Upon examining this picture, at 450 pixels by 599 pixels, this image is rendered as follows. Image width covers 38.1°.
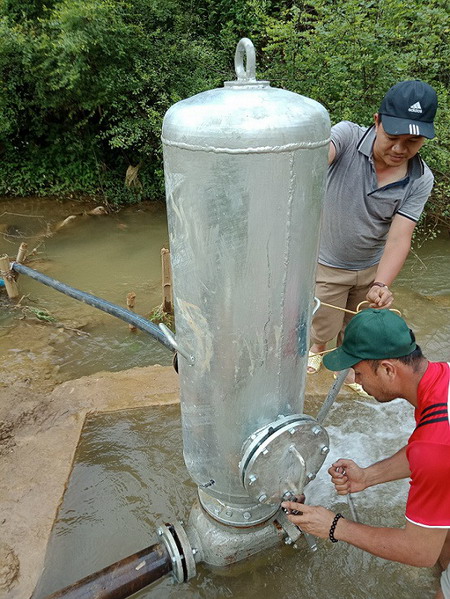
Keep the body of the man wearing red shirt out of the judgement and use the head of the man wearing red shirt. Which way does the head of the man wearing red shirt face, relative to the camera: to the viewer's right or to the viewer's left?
to the viewer's left

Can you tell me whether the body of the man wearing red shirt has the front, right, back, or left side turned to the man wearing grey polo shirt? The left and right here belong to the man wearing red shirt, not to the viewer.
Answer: right

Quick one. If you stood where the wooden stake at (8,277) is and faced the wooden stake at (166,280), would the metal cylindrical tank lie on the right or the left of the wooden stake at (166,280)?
right

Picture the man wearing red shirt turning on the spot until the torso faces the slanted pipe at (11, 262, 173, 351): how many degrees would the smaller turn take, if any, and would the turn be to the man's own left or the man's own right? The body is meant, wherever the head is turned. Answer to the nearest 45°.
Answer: approximately 45° to the man's own right

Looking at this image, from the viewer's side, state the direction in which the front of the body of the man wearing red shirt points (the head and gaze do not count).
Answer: to the viewer's left

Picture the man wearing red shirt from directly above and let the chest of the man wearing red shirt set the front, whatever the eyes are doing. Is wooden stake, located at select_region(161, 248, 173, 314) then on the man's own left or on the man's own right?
on the man's own right
